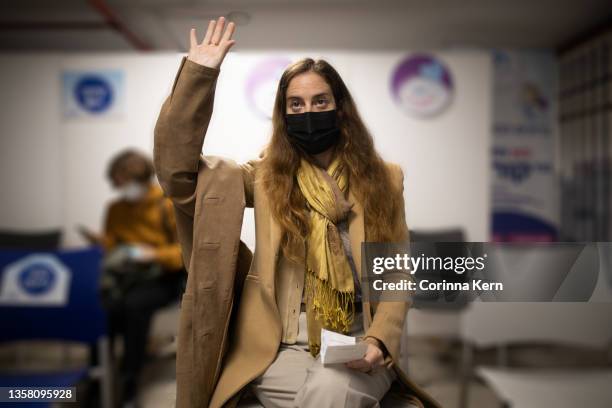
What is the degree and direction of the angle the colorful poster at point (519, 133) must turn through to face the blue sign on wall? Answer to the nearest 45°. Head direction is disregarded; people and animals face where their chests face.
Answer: approximately 45° to its right

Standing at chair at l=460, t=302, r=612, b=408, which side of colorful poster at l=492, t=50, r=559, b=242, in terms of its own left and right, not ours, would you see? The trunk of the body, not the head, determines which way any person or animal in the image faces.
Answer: front

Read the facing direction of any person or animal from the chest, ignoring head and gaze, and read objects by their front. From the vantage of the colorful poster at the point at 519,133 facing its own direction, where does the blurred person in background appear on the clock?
The blurred person in background is roughly at 1 o'clock from the colorful poster.

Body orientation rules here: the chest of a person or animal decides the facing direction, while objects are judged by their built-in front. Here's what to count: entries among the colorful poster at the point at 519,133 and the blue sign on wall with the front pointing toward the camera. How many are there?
2

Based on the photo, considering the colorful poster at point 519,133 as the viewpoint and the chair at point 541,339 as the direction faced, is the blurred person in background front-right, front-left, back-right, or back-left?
front-right

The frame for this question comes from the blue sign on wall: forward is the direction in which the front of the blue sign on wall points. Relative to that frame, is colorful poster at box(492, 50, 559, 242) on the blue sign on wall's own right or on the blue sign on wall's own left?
on the blue sign on wall's own left

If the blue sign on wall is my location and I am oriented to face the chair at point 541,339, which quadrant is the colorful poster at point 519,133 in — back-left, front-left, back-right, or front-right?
front-left

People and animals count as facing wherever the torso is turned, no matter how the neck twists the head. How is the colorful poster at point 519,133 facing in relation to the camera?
toward the camera

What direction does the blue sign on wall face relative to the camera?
toward the camera
